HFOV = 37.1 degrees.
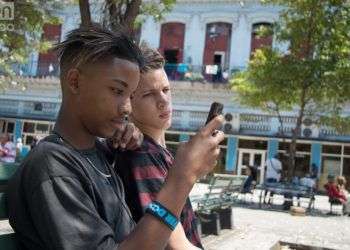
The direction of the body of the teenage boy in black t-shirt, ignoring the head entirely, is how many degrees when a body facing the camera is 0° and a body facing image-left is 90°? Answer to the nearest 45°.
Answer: approximately 315°

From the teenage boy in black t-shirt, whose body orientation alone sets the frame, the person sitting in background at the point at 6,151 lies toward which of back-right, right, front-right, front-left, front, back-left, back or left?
back-left

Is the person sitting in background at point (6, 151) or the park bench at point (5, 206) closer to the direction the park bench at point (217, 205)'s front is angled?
the park bench

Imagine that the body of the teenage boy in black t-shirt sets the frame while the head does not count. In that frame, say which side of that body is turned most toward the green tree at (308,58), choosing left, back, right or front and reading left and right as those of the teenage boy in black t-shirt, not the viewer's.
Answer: left
